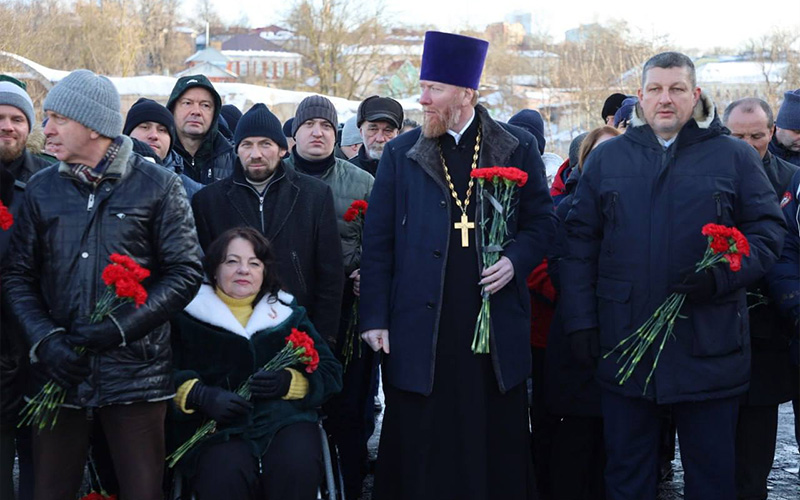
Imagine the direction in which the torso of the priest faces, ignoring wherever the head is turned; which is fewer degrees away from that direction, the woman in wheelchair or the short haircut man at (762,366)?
the woman in wheelchair

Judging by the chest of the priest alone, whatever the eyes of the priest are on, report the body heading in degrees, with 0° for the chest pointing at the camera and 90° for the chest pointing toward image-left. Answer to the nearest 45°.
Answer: approximately 0°

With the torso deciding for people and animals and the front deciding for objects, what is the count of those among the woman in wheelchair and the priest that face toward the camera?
2

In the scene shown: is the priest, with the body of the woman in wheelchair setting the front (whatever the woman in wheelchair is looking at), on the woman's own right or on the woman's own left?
on the woman's own left

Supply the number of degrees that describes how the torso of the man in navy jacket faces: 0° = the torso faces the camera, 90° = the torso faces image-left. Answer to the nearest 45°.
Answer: approximately 0°

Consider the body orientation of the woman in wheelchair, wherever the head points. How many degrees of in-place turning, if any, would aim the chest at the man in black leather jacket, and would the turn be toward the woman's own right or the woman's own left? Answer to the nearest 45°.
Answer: approximately 45° to the woman's own right

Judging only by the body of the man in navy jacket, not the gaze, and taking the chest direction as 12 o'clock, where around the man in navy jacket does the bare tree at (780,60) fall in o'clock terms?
The bare tree is roughly at 6 o'clock from the man in navy jacket.

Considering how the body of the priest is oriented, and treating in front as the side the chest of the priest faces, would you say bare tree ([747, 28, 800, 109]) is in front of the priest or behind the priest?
behind
